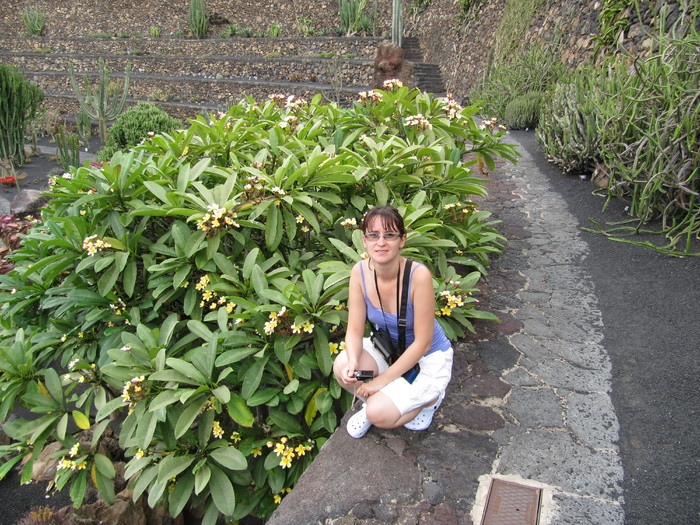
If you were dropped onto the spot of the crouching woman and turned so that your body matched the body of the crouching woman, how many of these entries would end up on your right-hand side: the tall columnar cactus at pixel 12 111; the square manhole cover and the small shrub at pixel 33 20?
2

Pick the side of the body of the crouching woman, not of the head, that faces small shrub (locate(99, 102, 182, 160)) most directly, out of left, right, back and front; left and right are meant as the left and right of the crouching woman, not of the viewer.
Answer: right

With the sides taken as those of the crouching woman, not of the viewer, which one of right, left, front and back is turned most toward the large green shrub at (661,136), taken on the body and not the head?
back

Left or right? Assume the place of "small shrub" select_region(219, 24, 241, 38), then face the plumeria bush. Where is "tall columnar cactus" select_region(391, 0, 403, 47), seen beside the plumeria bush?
left

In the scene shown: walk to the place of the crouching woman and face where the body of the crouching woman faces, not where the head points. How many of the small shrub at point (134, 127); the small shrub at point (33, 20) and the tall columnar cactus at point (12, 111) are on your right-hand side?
3

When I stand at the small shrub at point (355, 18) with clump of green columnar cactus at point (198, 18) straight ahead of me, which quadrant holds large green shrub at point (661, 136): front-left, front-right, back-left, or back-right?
back-left

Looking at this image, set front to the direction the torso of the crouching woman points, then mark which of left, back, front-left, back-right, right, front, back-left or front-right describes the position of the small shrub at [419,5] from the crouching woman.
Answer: back-right

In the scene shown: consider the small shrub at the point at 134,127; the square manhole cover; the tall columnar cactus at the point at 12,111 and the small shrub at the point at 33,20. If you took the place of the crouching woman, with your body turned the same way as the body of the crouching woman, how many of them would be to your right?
3

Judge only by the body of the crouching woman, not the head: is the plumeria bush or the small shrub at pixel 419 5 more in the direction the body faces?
the plumeria bush

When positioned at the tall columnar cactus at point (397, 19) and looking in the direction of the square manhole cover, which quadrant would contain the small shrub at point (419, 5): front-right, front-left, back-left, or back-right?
back-left

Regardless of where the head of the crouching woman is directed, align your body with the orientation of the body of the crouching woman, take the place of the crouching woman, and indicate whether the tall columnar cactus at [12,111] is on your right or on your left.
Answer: on your right

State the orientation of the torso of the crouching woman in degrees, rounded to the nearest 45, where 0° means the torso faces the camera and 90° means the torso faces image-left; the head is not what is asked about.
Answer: approximately 45°

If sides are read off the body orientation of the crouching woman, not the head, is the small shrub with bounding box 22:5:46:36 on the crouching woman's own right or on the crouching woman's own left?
on the crouching woman's own right
